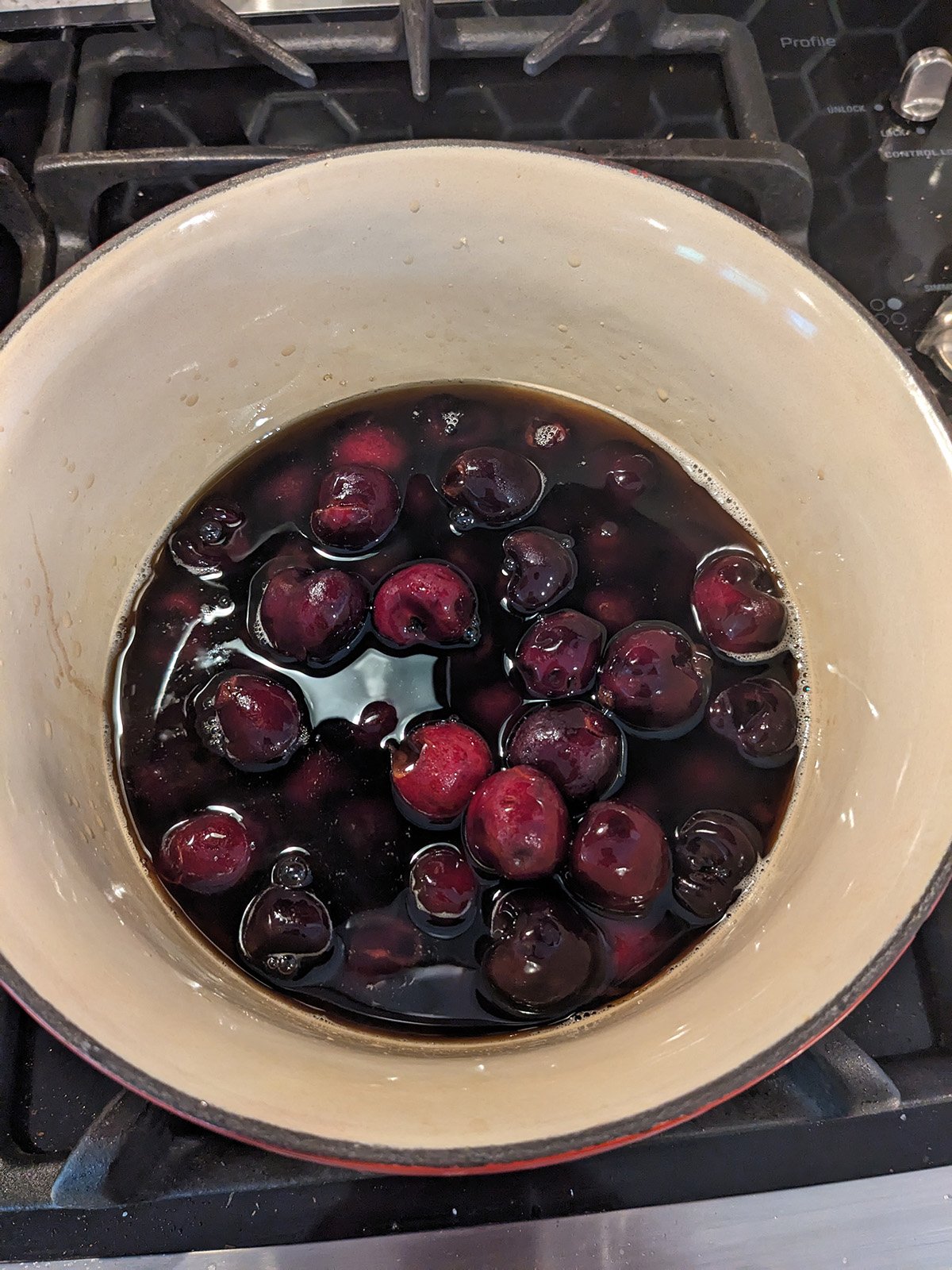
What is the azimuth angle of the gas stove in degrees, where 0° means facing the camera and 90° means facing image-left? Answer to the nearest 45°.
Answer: approximately 0°
